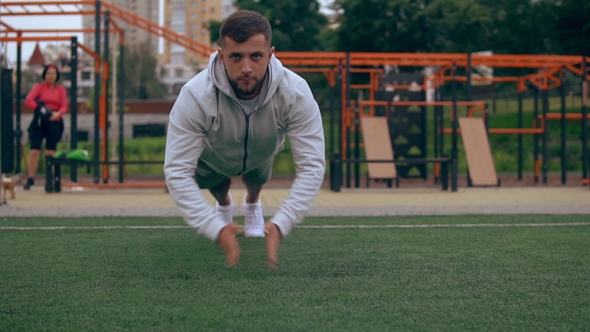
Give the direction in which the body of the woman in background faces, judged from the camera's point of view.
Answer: toward the camera

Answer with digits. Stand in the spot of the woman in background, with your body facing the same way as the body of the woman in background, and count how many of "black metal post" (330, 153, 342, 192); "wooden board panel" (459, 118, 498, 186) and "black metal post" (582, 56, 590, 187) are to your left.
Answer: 3

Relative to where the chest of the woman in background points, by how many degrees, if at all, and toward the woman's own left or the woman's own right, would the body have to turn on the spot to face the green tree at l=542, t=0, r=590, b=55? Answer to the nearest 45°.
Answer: approximately 135° to the woman's own left

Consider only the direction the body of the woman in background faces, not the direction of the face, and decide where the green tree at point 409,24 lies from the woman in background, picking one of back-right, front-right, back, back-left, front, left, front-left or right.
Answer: back-left

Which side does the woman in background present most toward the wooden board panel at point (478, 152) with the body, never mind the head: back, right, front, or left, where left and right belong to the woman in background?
left

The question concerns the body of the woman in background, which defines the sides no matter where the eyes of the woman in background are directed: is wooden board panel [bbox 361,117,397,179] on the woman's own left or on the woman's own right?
on the woman's own left
